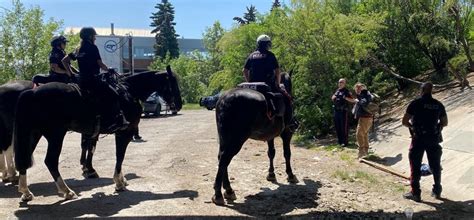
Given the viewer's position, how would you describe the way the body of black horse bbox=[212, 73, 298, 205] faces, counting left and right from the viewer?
facing away from the viewer and to the right of the viewer

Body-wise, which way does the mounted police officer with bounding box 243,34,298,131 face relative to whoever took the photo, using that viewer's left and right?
facing away from the viewer and to the right of the viewer

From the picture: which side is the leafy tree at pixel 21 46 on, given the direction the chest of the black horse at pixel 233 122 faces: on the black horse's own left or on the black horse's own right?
on the black horse's own left

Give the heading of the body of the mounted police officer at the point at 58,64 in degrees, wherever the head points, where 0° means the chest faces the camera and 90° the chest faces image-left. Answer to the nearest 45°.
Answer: approximately 270°

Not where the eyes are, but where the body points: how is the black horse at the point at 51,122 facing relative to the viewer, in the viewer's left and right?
facing to the right of the viewer

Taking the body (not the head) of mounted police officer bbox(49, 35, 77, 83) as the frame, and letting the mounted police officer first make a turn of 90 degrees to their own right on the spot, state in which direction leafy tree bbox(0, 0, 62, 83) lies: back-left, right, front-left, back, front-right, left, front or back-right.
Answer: back

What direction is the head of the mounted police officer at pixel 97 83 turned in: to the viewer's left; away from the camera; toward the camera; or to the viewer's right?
to the viewer's right

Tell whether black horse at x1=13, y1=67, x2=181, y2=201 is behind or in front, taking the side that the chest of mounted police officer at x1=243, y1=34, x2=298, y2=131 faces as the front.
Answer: behind

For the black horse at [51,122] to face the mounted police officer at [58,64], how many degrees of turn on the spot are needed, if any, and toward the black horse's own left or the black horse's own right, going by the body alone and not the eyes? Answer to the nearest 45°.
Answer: approximately 90° to the black horse's own left

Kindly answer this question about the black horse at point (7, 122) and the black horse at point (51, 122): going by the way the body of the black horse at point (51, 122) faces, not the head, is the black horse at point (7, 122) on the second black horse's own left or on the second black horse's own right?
on the second black horse's own left
